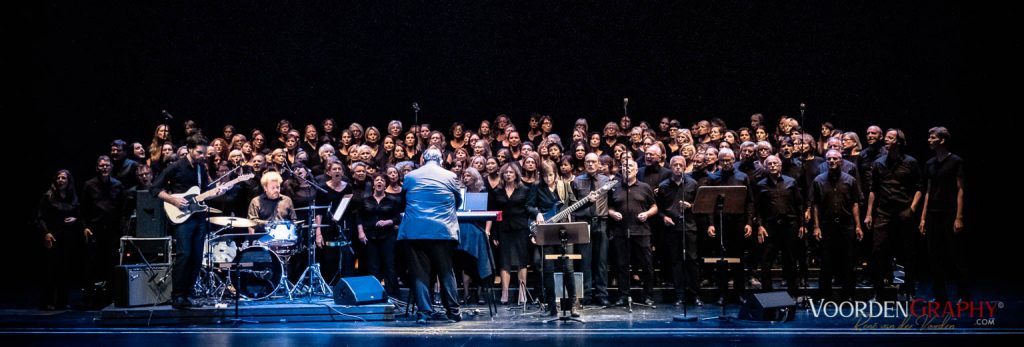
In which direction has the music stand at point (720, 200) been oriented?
away from the camera

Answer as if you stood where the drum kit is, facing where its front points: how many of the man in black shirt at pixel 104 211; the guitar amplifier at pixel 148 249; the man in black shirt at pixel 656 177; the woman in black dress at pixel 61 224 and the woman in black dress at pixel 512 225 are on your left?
2

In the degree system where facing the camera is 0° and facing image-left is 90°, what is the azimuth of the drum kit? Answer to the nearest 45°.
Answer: approximately 0°

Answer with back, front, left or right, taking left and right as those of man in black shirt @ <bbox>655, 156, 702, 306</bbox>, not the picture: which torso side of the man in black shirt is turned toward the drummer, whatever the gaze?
right

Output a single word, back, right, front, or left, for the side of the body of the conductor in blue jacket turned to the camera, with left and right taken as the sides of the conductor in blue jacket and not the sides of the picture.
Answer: back

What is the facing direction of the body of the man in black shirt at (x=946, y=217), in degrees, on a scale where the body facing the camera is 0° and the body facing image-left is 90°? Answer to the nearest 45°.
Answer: approximately 45°

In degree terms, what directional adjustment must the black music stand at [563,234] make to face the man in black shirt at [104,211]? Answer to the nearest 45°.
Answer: approximately 90° to its left

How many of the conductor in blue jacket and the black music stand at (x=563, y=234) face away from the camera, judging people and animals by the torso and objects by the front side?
2

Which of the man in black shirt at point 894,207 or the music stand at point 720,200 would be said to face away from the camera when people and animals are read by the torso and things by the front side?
the music stand

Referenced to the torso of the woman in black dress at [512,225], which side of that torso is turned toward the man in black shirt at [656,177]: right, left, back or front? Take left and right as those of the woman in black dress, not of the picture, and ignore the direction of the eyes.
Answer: left

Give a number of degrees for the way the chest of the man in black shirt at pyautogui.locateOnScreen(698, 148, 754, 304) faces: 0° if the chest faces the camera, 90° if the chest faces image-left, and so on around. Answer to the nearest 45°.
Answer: approximately 0°
